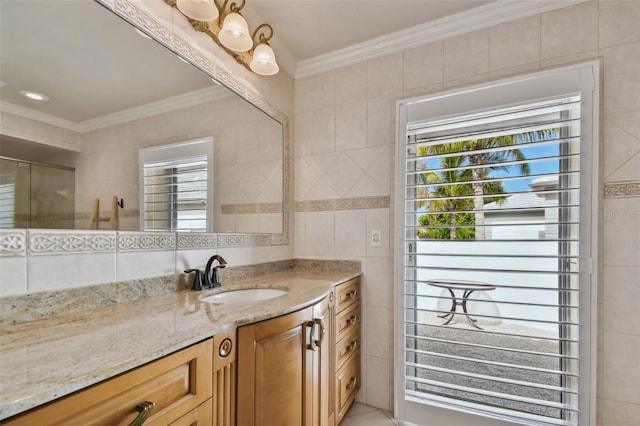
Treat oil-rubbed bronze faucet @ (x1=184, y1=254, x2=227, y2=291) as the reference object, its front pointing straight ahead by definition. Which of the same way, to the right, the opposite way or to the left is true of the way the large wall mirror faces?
the same way

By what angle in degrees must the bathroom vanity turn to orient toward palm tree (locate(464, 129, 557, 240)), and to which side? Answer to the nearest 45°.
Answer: approximately 45° to its left

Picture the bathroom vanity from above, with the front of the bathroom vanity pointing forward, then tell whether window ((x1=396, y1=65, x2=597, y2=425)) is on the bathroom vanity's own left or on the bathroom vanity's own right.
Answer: on the bathroom vanity's own left

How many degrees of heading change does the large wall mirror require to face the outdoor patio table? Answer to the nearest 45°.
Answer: approximately 45° to its left

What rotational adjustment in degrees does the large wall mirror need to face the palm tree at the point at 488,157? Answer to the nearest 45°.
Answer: approximately 45° to its left

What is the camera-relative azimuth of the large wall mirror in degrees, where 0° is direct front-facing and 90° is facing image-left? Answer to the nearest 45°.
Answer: approximately 315°

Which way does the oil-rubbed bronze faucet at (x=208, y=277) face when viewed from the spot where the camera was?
facing the viewer and to the right of the viewer
